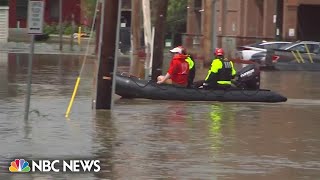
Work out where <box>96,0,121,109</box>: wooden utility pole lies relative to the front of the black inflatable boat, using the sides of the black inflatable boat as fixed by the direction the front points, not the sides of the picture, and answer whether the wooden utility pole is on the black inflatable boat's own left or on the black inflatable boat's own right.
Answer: on the black inflatable boat's own left

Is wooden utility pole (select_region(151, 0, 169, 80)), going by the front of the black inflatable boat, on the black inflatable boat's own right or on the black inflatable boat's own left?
on the black inflatable boat's own right

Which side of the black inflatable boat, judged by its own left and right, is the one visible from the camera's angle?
left

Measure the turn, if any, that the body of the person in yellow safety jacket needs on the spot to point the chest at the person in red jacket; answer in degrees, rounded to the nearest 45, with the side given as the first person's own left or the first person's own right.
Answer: approximately 45° to the first person's own left

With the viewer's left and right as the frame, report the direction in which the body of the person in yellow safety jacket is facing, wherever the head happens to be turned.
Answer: facing away from the viewer and to the left of the viewer

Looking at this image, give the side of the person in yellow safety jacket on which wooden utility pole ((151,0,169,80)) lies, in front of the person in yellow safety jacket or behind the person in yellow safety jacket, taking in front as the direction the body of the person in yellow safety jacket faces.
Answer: in front
